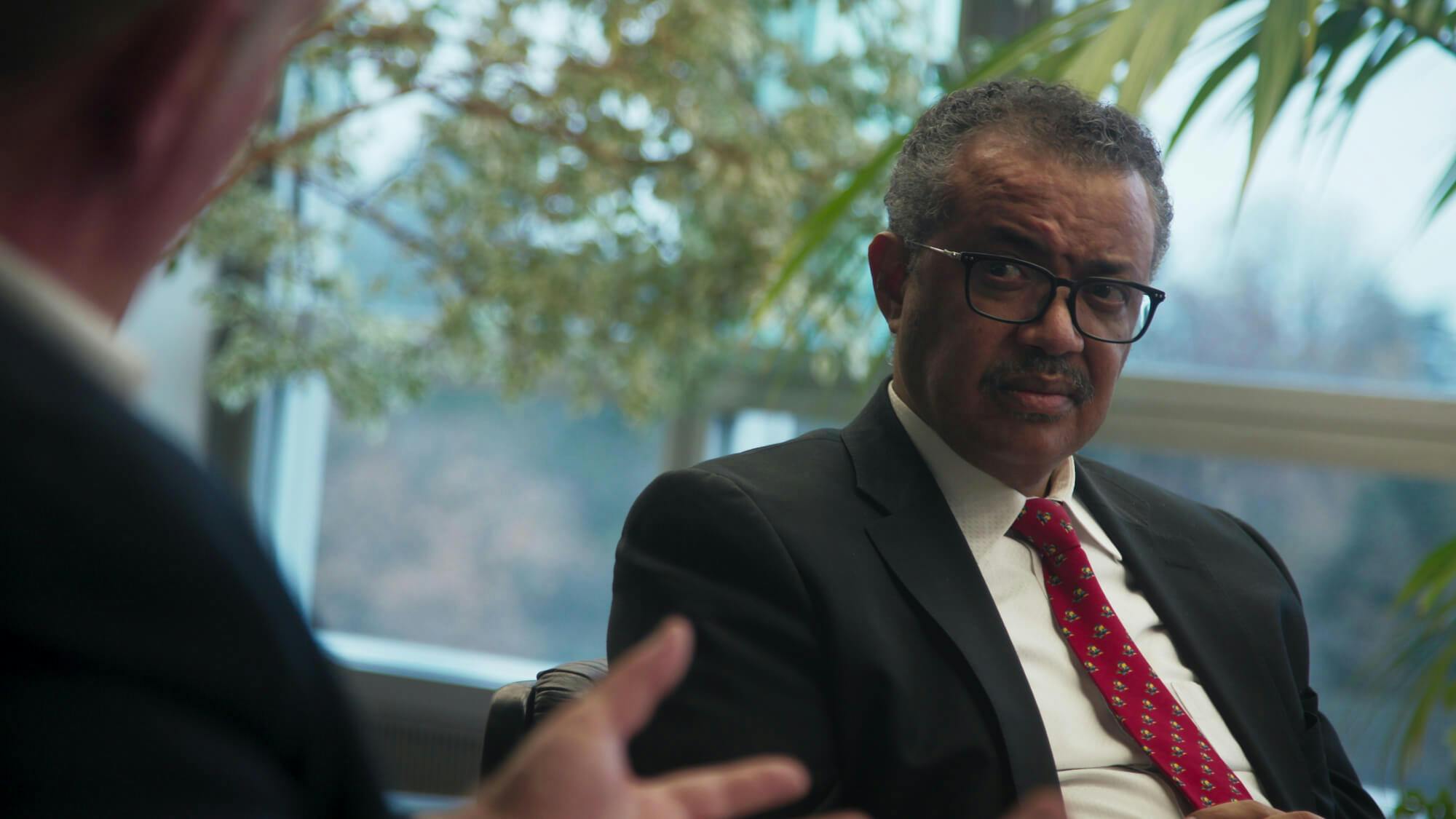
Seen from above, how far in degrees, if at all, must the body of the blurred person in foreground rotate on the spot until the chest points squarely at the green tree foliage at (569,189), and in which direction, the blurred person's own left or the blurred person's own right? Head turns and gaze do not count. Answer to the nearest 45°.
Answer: approximately 45° to the blurred person's own left

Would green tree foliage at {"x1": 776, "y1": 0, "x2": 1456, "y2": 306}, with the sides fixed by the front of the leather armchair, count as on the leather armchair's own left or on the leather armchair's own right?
on the leather armchair's own left

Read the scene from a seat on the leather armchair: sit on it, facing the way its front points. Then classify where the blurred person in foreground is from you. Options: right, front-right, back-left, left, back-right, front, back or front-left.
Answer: front-right

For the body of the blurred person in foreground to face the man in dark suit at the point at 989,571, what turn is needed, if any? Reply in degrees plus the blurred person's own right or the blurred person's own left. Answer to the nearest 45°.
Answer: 0° — they already face them

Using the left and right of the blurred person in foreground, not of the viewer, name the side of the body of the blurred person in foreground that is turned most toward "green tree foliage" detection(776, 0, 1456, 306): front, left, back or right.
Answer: front

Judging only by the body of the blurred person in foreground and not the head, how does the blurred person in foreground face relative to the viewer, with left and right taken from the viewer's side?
facing away from the viewer and to the right of the viewer

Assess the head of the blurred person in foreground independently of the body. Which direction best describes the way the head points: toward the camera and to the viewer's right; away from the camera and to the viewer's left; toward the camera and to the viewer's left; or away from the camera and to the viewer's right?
away from the camera and to the viewer's right

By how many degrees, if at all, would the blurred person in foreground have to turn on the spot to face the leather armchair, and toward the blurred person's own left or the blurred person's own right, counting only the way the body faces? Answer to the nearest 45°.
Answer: approximately 45° to the blurred person's own left
